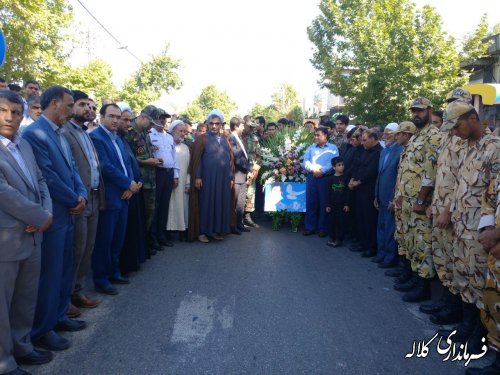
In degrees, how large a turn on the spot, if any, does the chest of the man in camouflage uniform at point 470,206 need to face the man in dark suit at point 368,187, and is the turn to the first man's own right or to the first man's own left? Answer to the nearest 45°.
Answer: approximately 90° to the first man's own right

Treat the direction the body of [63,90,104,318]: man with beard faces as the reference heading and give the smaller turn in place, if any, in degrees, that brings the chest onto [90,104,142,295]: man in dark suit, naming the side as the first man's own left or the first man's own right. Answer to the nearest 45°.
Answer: approximately 90° to the first man's own left

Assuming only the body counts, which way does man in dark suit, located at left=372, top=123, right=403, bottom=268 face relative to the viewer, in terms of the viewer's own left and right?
facing the viewer and to the left of the viewer

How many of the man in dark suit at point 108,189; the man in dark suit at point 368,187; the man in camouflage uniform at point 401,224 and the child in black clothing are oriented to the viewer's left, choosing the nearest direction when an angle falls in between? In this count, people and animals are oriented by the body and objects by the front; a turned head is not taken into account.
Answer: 2

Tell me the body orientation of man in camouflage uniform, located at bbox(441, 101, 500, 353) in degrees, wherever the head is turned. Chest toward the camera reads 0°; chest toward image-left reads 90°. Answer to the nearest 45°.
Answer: approximately 45°

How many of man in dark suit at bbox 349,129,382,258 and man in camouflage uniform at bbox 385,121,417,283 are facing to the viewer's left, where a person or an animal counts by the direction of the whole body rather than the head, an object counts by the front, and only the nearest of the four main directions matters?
2

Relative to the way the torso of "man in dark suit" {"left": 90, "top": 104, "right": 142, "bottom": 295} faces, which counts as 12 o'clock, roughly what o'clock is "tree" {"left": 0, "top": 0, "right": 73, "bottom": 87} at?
The tree is roughly at 7 o'clock from the man in dark suit.

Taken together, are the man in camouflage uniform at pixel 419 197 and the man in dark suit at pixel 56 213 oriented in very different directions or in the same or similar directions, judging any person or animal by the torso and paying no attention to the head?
very different directions

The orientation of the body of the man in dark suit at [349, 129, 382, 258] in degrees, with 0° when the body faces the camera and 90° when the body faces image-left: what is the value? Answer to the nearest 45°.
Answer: approximately 90°

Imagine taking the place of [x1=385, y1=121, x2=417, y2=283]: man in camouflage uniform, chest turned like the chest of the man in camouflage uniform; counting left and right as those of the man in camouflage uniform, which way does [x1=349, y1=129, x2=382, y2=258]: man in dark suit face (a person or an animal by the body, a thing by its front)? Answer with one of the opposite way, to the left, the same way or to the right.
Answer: the same way

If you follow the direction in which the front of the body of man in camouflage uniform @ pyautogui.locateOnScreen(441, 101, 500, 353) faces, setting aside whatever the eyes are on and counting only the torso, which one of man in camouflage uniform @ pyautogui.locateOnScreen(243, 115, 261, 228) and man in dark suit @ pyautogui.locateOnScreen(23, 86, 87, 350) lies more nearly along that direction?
the man in dark suit

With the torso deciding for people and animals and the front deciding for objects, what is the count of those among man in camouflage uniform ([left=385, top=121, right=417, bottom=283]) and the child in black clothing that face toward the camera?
1

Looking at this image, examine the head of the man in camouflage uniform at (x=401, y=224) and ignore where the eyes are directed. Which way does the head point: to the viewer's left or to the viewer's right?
to the viewer's left

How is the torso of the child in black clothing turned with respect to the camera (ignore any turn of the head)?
toward the camera

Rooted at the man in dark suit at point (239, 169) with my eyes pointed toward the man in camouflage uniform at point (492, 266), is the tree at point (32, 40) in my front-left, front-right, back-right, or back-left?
back-right

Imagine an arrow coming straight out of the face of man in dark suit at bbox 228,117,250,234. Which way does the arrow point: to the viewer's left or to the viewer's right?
to the viewer's right

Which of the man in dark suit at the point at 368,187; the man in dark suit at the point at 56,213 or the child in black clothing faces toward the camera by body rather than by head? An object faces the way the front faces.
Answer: the child in black clothing

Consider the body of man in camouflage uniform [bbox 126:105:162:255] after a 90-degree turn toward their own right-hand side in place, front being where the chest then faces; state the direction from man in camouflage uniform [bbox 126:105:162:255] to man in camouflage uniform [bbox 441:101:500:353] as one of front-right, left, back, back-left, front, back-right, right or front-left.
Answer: front-left

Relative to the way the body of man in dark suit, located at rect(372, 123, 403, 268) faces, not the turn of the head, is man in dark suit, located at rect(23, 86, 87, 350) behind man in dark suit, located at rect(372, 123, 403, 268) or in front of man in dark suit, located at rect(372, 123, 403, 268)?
in front

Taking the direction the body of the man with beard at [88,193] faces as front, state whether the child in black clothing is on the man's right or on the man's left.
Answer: on the man's left
